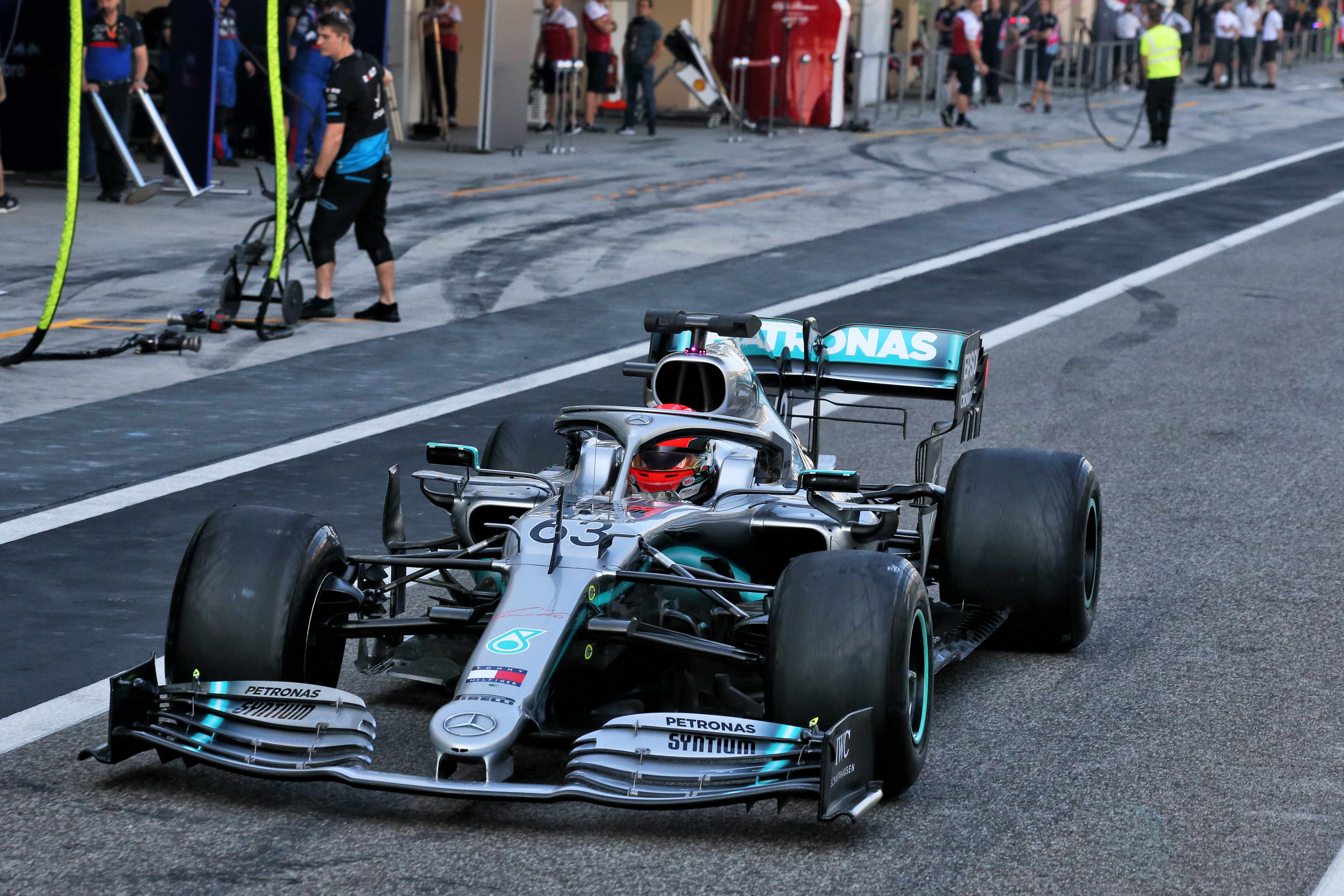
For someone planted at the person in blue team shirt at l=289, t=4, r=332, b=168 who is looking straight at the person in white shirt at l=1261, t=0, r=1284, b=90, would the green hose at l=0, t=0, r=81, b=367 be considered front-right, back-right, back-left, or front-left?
back-right

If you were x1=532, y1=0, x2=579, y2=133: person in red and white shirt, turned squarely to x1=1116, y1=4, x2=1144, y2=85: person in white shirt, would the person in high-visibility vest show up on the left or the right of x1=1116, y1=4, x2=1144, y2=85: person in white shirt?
right

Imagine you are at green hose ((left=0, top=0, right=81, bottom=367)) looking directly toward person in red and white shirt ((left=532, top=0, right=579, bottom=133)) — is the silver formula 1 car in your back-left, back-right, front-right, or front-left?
back-right

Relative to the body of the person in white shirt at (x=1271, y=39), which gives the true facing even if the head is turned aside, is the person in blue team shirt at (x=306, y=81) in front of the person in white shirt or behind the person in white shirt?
in front

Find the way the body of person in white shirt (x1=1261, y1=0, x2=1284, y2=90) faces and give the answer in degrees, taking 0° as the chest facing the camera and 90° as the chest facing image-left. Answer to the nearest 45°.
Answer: approximately 45°

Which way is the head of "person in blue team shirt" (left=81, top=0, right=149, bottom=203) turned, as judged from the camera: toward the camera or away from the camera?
toward the camera
